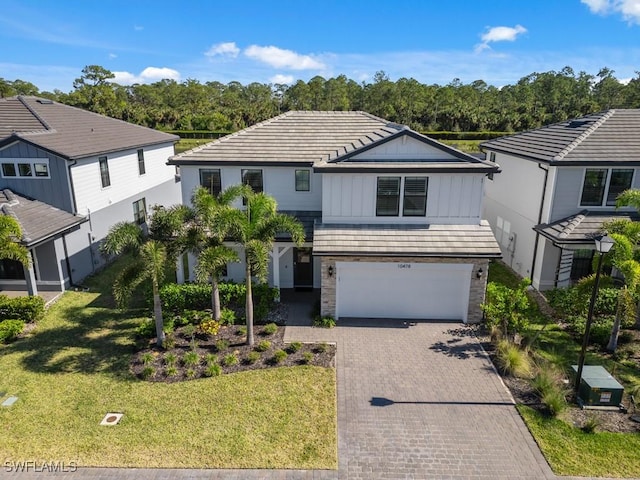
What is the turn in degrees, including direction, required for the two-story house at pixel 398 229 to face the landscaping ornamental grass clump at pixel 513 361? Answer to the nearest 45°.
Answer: approximately 45° to its left

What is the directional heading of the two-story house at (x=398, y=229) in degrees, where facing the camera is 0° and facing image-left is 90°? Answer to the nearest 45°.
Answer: approximately 0°

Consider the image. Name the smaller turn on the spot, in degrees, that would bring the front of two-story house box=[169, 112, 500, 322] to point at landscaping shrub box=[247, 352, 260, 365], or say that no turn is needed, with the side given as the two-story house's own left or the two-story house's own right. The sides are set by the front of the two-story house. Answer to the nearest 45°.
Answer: approximately 45° to the two-story house's own right

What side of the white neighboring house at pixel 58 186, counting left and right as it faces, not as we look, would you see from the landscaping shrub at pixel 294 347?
left

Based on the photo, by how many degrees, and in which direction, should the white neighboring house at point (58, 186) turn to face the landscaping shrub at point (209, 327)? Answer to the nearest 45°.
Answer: approximately 90° to its left

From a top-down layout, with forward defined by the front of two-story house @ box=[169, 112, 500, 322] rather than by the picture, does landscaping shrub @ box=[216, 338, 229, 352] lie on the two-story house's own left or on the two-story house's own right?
on the two-story house's own right

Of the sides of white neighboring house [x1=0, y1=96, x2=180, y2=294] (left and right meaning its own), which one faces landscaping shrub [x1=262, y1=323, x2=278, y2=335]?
left

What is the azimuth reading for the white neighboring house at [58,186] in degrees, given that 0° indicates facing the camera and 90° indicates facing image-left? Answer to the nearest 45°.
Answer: approximately 45°

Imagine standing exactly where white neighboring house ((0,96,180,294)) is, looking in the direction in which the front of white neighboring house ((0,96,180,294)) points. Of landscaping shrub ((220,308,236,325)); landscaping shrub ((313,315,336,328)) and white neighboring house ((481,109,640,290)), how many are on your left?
3

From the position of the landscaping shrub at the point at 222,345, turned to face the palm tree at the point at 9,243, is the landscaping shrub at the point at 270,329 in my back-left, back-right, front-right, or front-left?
back-right
